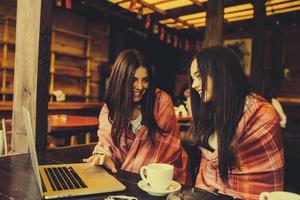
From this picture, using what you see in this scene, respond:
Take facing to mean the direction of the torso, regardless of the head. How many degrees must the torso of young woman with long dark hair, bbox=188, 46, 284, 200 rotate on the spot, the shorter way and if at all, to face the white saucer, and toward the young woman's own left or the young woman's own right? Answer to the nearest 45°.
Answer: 0° — they already face it

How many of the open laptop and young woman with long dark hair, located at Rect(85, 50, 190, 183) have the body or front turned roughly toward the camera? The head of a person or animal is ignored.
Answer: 1

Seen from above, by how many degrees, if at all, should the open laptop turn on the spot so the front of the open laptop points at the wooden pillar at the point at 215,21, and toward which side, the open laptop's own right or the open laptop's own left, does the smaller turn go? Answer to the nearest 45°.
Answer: approximately 45° to the open laptop's own left

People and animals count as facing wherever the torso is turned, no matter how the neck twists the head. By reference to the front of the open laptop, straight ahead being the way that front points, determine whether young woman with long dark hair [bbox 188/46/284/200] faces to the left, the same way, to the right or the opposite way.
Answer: the opposite way

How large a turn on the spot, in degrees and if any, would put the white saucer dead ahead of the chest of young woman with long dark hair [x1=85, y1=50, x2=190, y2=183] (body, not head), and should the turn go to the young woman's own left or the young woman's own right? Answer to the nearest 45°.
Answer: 0° — they already face it

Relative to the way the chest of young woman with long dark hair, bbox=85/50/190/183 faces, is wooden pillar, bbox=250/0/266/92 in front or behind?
behind

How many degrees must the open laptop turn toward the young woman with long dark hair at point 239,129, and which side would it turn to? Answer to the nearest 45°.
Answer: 0° — it already faces them

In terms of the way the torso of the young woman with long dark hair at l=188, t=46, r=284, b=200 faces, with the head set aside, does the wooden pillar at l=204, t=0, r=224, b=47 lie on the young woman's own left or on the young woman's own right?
on the young woman's own right

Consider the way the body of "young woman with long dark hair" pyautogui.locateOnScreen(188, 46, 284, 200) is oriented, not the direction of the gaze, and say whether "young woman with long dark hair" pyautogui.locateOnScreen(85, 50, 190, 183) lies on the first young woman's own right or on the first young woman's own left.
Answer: on the first young woman's own right

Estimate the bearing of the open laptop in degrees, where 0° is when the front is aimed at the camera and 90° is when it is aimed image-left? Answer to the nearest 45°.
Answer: approximately 270°
